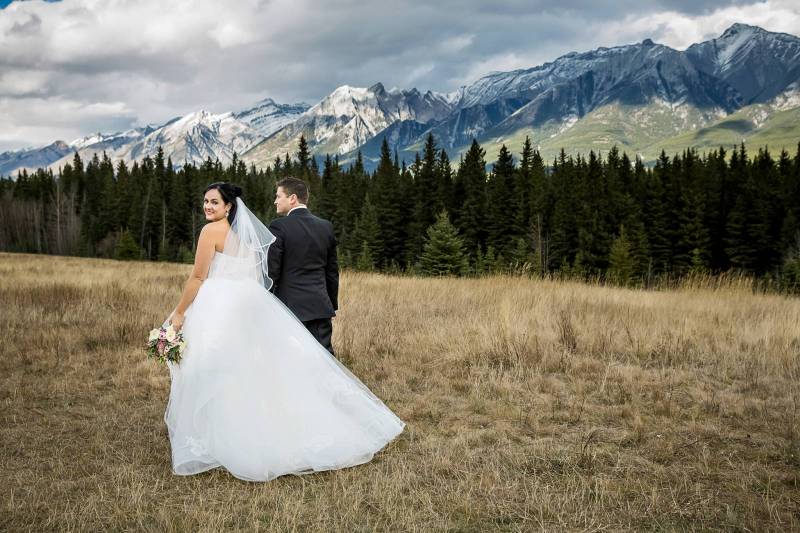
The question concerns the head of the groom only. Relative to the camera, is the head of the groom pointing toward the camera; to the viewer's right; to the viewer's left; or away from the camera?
to the viewer's left

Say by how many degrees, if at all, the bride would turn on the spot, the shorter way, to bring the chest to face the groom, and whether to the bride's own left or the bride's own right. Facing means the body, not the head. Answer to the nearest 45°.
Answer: approximately 90° to the bride's own right

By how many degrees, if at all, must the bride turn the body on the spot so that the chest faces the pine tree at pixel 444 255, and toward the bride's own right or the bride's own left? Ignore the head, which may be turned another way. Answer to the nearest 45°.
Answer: approximately 45° to the bride's own right

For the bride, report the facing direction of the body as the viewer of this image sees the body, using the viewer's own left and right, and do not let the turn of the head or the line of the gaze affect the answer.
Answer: facing away from the viewer and to the left of the viewer
